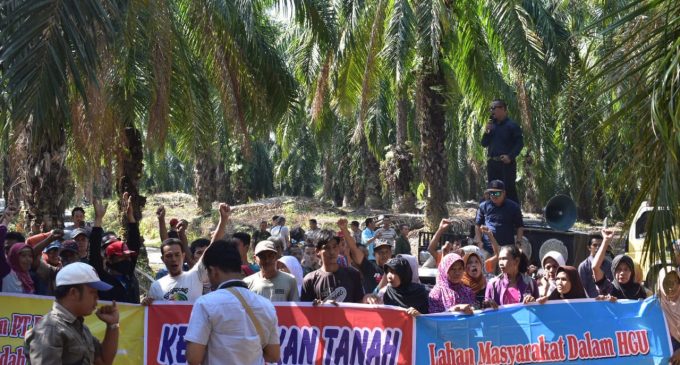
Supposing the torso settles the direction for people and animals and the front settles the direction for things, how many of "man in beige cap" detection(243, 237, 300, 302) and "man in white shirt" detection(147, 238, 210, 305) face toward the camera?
2

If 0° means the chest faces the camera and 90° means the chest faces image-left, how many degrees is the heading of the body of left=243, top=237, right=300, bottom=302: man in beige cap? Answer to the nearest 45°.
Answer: approximately 0°

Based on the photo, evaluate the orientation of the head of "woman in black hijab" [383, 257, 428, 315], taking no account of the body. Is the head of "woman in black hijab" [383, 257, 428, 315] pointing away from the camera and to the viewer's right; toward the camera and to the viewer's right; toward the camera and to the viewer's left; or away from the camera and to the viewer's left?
toward the camera and to the viewer's left

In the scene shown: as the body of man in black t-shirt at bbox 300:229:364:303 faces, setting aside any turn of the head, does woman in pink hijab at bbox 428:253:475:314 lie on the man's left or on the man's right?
on the man's left

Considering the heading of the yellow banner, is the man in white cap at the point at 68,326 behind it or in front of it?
in front

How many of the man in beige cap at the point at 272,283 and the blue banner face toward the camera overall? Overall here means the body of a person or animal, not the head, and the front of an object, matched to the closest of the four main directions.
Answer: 2

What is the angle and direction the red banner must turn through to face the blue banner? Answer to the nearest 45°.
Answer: approximately 90° to its left

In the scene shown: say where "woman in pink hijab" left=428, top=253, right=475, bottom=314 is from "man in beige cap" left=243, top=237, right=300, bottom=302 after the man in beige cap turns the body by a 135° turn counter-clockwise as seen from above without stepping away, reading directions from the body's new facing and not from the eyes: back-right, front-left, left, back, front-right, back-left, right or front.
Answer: front-right

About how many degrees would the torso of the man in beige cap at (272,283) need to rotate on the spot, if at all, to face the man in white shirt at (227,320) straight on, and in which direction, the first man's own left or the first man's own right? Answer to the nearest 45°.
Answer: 0° — they already face them
